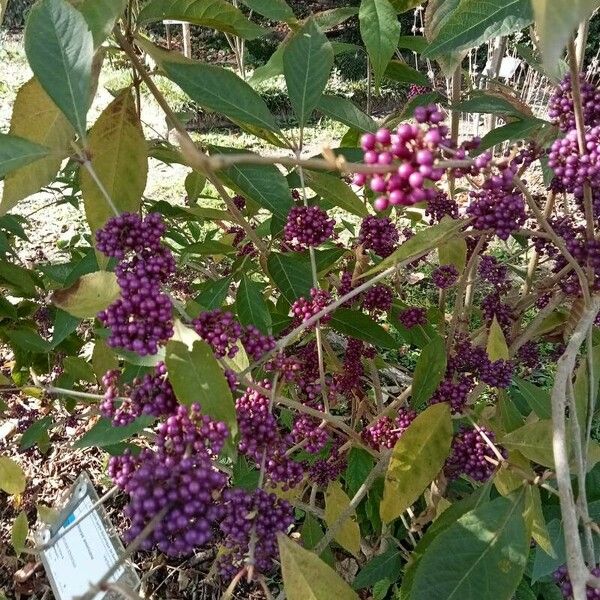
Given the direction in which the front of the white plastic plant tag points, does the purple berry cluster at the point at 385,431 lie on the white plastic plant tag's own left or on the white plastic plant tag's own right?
on the white plastic plant tag's own left

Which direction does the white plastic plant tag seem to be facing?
toward the camera
